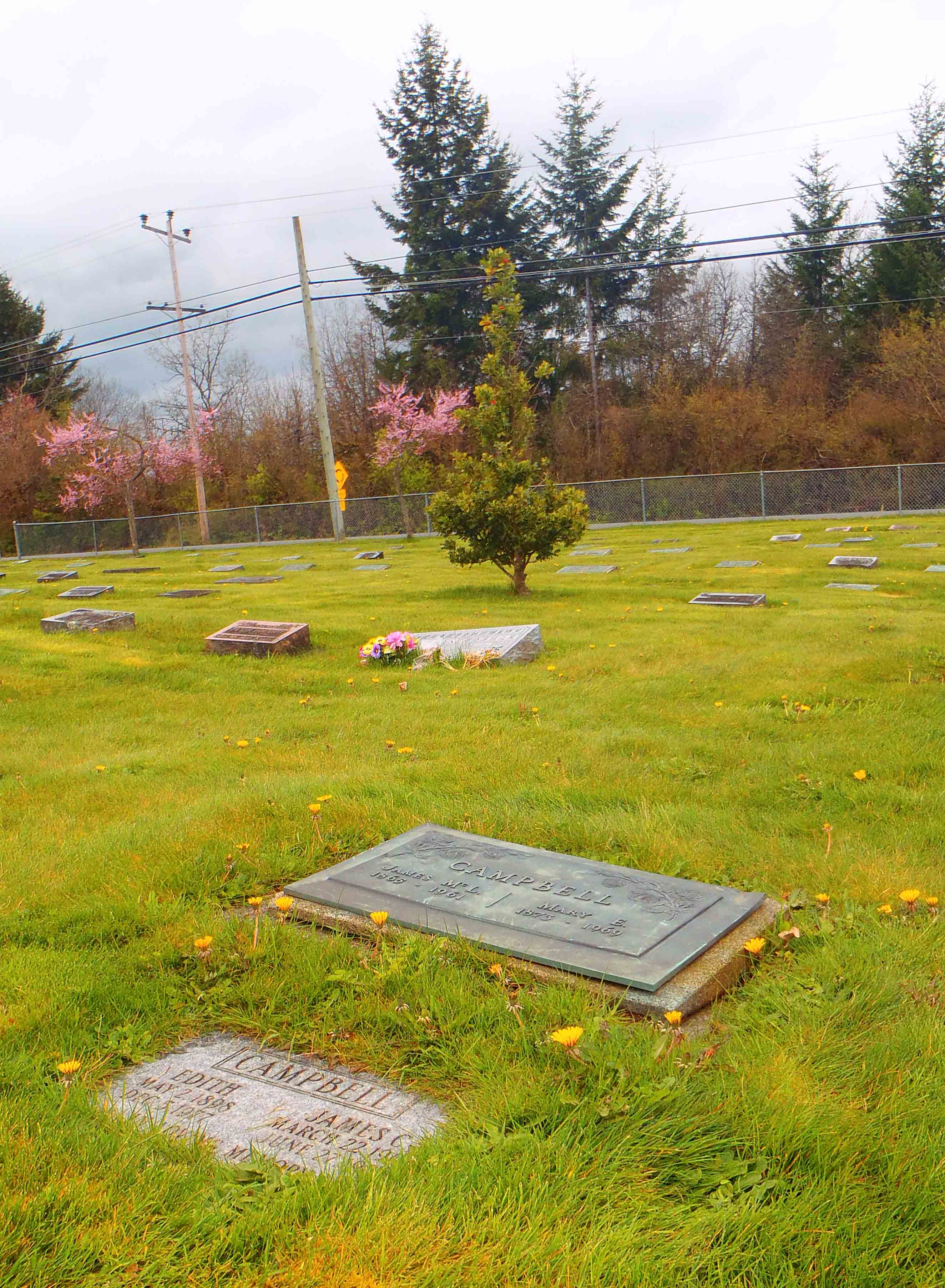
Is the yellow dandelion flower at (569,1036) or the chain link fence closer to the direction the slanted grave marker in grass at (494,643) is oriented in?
the yellow dandelion flower

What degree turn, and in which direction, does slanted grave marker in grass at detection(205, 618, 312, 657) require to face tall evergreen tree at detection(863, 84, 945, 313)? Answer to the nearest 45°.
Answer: approximately 180°

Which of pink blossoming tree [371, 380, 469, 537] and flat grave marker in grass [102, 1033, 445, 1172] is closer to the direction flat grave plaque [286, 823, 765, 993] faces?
the flat grave marker in grass

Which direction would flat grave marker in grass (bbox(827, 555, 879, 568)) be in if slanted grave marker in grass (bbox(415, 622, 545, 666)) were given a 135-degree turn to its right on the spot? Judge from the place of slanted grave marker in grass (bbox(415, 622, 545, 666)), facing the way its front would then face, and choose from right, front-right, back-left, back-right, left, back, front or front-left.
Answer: front-right

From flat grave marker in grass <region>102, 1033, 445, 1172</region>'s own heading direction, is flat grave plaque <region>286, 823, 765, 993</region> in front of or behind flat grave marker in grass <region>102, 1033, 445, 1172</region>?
behind

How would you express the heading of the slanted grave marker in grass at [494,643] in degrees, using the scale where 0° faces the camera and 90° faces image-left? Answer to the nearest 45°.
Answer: approximately 45°

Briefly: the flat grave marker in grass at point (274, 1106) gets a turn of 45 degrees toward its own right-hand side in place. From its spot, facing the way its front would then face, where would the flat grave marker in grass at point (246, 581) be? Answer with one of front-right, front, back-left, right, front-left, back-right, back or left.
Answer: right

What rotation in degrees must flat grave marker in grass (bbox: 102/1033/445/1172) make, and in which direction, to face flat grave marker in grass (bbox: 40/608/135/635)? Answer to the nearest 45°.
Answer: approximately 135° to its right

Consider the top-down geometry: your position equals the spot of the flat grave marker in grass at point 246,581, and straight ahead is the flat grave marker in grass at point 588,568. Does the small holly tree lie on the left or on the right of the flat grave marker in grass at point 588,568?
right

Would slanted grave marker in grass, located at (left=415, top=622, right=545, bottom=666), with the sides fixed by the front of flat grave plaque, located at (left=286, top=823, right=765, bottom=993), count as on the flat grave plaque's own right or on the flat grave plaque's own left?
on the flat grave plaque's own right

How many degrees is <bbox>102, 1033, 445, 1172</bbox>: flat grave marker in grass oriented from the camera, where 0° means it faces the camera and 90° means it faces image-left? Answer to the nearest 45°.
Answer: approximately 45°
